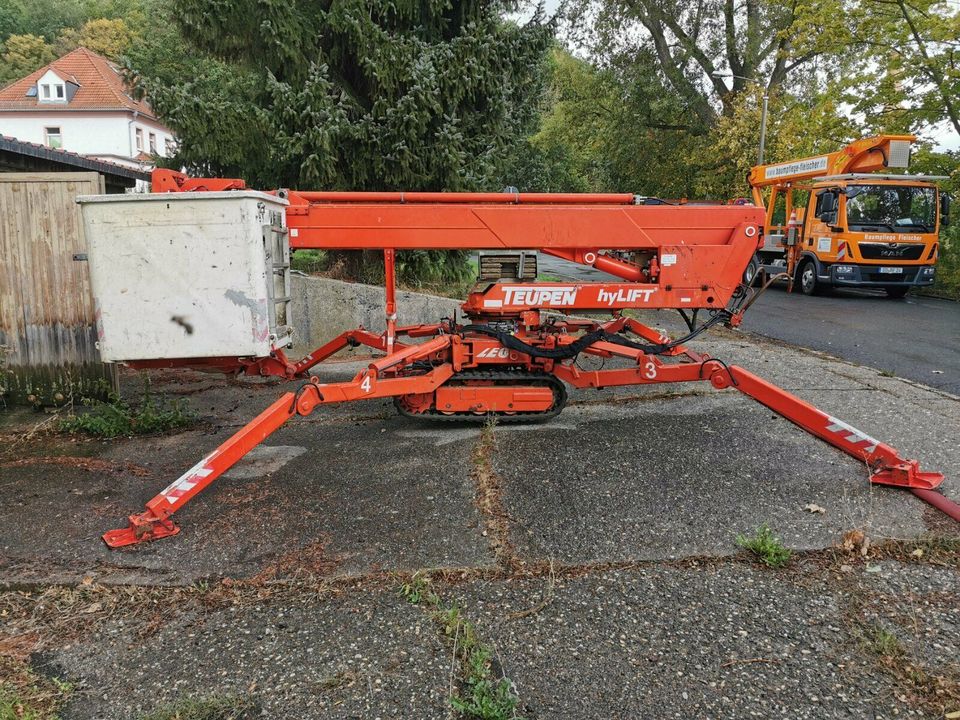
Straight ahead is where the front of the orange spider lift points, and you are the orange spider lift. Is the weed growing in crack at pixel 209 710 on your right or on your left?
on your left

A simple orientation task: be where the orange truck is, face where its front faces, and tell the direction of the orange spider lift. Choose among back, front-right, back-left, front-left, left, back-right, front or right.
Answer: front-right

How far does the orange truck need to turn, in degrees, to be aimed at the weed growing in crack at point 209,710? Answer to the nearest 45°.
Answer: approximately 45° to its right

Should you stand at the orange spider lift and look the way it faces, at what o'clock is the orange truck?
The orange truck is roughly at 4 o'clock from the orange spider lift.

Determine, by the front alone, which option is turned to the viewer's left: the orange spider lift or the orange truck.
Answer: the orange spider lift

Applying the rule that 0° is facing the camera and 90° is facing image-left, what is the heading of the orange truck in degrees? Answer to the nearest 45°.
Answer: approximately 315°

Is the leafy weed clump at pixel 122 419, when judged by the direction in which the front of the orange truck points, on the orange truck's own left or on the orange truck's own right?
on the orange truck's own right

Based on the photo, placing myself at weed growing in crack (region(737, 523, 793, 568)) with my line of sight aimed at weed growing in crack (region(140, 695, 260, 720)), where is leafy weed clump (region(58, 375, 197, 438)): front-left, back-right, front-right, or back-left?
front-right

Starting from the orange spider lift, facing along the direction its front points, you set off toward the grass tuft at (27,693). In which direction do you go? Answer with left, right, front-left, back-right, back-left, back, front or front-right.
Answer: front-left

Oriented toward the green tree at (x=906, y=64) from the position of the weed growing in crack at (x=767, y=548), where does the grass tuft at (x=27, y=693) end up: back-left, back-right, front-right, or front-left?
back-left

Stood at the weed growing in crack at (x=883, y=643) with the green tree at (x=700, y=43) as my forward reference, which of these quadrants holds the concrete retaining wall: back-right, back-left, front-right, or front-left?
front-left

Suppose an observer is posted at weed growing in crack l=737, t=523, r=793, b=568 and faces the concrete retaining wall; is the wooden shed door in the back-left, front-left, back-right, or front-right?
front-left

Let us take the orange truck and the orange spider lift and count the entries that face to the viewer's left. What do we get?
1

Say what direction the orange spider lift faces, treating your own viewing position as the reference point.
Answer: facing to the left of the viewer

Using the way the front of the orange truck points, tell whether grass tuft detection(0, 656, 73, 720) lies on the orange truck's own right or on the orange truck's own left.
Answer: on the orange truck's own right
